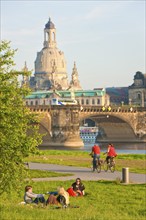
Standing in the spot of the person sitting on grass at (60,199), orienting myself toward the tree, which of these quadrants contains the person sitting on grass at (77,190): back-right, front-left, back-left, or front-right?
back-right

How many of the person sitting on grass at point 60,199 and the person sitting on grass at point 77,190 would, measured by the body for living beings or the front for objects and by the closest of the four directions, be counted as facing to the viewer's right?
0

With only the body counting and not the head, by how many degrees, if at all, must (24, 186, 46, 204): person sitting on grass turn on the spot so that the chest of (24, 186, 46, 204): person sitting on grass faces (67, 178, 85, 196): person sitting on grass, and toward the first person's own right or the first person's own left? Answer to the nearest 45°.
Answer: approximately 45° to the first person's own left

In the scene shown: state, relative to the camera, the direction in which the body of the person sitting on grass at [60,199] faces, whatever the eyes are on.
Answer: to the viewer's left

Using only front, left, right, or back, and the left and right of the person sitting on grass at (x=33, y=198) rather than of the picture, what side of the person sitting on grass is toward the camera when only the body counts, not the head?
right

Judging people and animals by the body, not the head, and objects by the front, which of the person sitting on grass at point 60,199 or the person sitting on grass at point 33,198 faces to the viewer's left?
the person sitting on grass at point 60,199

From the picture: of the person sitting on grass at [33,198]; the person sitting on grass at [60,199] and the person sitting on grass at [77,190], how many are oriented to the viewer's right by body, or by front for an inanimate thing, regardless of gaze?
1

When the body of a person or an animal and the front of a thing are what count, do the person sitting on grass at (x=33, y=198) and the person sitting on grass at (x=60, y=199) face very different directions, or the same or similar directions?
very different directions

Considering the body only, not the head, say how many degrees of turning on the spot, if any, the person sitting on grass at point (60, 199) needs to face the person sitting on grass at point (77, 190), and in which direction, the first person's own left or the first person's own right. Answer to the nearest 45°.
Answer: approximately 90° to the first person's own right
